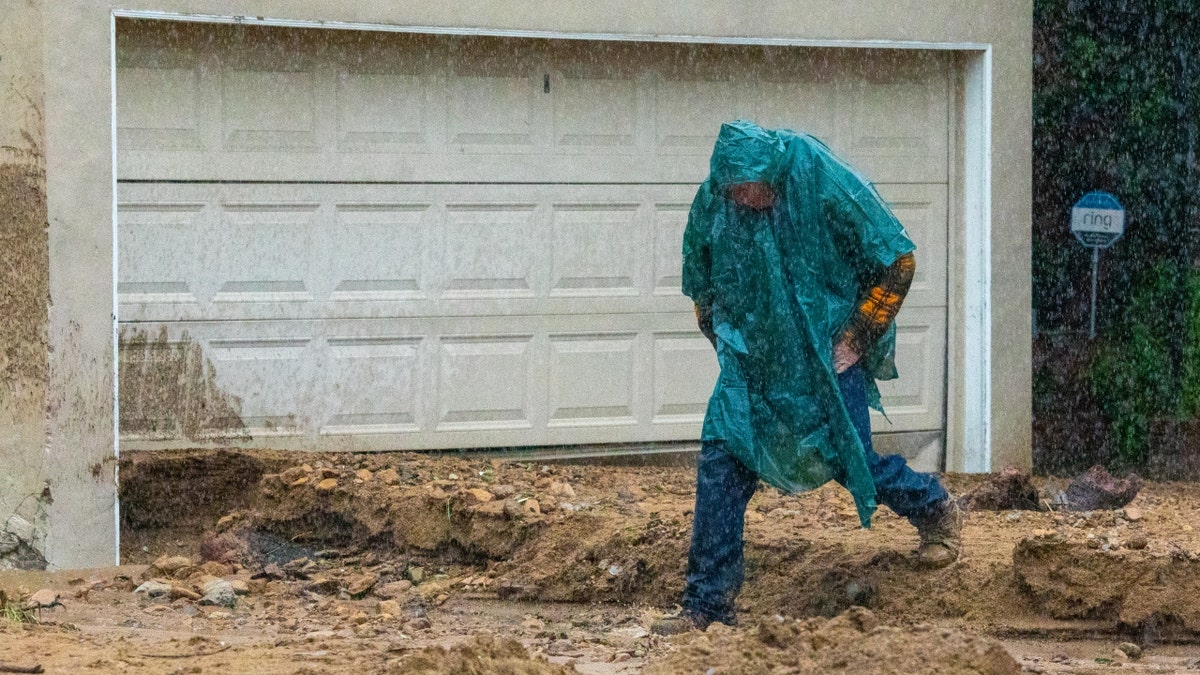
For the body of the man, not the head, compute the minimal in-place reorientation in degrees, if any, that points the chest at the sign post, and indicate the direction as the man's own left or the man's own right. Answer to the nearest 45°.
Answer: approximately 180°

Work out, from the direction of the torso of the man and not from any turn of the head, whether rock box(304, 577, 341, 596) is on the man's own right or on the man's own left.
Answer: on the man's own right

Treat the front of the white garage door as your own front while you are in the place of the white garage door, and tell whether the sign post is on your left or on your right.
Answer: on your left

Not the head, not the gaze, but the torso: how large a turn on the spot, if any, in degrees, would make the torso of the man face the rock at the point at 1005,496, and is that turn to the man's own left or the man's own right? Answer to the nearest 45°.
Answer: approximately 180°

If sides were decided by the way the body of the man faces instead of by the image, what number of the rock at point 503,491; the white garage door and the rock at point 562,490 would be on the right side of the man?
3

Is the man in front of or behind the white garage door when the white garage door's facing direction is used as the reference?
in front

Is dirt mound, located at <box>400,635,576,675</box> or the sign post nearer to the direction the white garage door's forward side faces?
the dirt mound

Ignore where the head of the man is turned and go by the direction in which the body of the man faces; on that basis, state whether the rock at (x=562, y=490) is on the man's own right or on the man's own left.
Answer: on the man's own right

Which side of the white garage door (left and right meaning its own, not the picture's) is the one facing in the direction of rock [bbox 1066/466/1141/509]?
left

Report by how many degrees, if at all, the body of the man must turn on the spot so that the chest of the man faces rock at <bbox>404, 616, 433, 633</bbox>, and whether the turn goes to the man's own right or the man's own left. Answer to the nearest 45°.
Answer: approximately 45° to the man's own right

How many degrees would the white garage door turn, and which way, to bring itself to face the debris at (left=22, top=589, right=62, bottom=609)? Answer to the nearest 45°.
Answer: approximately 45° to its right

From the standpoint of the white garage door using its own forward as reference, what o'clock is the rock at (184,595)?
The rock is roughly at 1 o'clock from the white garage door.

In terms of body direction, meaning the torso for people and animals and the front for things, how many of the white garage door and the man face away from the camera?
0

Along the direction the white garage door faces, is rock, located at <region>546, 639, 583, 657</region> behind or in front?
in front

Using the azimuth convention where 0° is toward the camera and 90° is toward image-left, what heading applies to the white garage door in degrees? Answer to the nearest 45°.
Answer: approximately 0°
